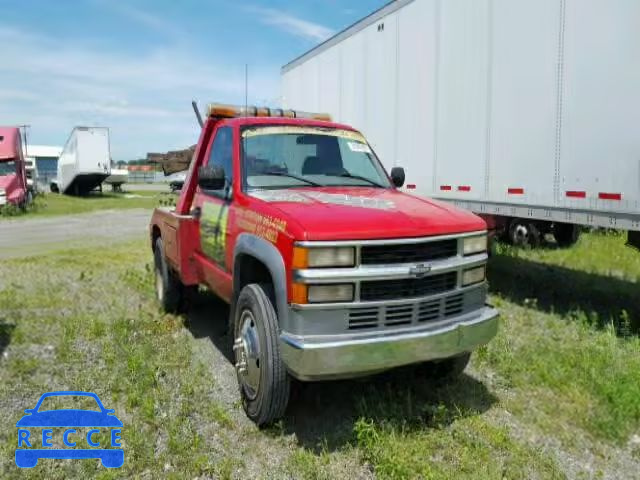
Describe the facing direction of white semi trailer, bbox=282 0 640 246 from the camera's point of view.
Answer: facing away from the viewer and to the left of the viewer

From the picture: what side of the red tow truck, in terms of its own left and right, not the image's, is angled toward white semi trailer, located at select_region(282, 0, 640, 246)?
left

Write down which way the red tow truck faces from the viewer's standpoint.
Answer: facing the viewer and to the right of the viewer

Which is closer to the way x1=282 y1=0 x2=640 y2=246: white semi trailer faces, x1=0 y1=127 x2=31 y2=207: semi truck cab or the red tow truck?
the semi truck cab

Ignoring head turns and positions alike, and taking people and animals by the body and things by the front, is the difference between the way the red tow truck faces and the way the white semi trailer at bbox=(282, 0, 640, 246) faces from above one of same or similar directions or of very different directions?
very different directions

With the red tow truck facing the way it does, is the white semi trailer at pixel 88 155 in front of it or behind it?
behind

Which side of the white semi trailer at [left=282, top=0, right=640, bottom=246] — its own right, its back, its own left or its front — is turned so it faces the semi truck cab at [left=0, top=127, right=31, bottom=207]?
front
